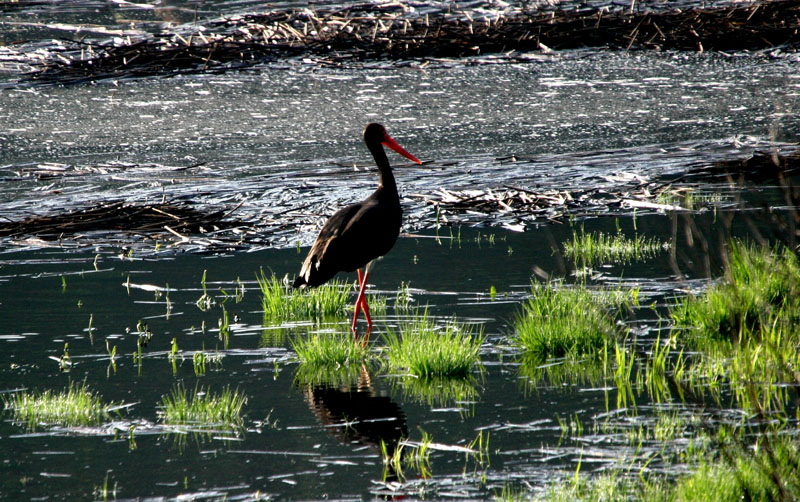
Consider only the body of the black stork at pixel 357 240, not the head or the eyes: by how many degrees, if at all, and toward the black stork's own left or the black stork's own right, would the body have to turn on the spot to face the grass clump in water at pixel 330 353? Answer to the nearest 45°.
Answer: approximately 90° to the black stork's own right

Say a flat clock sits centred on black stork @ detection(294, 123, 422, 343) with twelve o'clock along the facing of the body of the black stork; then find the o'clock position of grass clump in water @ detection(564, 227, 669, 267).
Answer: The grass clump in water is roughly at 11 o'clock from the black stork.

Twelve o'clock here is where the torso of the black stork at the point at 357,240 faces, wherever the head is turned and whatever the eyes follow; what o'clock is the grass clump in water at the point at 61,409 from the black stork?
The grass clump in water is roughly at 4 o'clock from the black stork.

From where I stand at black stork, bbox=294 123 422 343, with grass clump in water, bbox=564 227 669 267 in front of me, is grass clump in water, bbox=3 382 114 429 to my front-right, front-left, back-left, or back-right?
back-right

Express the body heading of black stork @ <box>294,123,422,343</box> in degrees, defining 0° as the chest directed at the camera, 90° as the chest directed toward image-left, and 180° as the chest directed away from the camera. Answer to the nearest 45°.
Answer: approximately 270°
